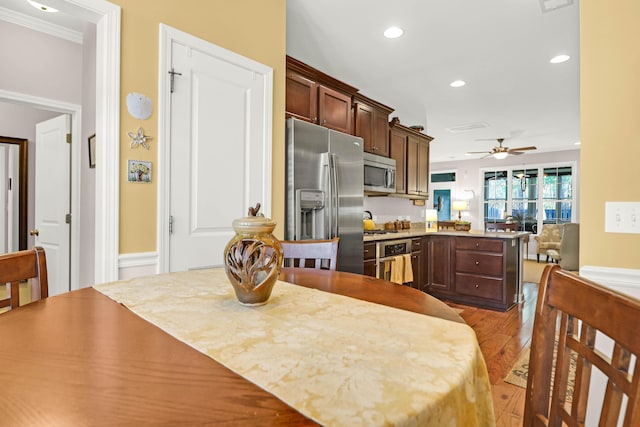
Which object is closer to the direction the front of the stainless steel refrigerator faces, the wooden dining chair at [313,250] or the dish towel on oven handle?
the wooden dining chair

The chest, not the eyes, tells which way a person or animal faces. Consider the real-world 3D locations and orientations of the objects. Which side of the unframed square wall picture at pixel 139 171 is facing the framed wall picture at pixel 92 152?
back

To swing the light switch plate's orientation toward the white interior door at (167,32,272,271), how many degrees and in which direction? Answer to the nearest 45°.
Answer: approximately 90° to its right

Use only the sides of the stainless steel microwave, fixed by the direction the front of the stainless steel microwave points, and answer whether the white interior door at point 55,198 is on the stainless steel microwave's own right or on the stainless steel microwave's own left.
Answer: on the stainless steel microwave's own right

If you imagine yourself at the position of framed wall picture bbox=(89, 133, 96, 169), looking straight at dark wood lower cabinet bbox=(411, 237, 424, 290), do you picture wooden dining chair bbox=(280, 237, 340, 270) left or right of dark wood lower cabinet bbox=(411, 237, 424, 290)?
right

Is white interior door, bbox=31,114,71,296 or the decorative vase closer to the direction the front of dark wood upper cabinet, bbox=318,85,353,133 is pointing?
the decorative vase

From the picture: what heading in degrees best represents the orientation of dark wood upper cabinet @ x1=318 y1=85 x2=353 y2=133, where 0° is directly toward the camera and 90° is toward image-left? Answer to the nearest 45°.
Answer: approximately 315°
